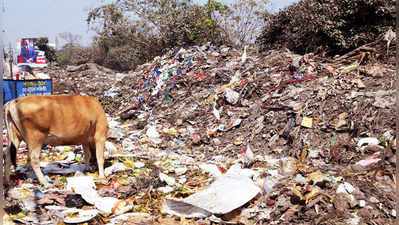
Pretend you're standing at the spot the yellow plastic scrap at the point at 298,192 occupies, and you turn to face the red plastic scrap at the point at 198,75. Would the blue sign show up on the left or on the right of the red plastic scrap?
left

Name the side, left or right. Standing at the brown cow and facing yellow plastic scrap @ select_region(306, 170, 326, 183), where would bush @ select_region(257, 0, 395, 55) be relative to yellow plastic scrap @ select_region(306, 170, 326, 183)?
left

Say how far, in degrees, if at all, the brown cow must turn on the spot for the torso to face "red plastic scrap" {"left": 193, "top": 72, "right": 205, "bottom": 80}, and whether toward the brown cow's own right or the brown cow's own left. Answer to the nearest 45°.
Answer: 0° — it already faces it

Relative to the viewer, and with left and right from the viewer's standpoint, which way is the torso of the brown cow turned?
facing away from the viewer and to the right of the viewer

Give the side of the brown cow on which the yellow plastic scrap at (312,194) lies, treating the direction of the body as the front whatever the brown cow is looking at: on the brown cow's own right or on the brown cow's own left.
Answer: on the brown cow's own right
